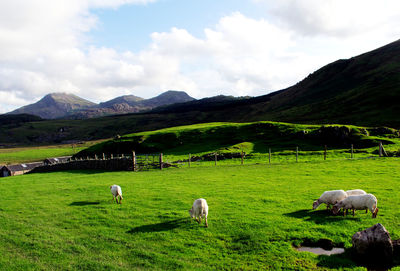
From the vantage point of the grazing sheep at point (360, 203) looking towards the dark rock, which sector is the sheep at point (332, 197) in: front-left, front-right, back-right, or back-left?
back-right

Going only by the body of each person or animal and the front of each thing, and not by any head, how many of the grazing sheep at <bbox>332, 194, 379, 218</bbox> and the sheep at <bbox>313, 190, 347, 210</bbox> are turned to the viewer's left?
2

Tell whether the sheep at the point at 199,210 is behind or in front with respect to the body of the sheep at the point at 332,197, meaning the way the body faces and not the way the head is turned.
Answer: in front

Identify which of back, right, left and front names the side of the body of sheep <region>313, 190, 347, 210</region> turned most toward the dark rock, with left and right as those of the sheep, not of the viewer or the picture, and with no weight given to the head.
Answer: left

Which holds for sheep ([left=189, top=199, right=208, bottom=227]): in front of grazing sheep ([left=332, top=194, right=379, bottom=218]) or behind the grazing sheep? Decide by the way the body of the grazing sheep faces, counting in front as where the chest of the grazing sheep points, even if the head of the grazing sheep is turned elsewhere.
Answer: in front

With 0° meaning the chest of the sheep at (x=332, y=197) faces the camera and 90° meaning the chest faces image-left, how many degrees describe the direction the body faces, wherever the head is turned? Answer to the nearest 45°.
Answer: approximately 90°

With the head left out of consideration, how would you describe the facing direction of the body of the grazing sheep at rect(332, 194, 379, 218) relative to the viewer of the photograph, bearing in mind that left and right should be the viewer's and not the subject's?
facing to the left of the viewer

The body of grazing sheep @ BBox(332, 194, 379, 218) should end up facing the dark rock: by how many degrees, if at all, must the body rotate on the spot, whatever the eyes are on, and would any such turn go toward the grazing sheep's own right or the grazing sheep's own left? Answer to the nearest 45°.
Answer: approximately 90° to the grazing sheep's own left
